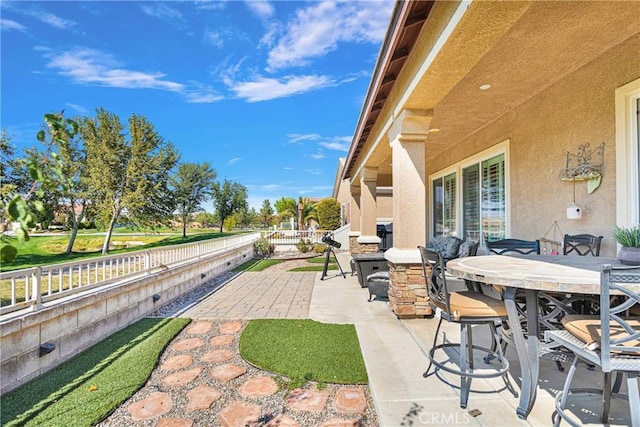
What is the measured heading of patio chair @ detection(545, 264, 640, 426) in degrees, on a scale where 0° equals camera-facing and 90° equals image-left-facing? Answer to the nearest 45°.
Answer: approximately 135°

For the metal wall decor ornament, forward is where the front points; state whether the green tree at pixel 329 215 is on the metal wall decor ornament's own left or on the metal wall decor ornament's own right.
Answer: on the metal wall decor ornament's own right

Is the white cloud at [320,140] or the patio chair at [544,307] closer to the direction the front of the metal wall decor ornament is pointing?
the patio chair

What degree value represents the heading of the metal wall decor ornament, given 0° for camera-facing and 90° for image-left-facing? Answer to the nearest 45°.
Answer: approximately 45°

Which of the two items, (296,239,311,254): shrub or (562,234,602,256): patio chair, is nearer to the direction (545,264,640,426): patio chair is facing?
the shrub

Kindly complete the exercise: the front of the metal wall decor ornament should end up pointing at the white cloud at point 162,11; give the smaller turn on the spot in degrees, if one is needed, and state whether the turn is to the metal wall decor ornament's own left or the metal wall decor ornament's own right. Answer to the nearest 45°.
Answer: approximately 45° to the metal wall decor ornament's own right
